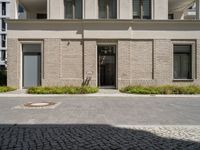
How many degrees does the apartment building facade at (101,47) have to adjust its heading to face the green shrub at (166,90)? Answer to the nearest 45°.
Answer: approximately 45° to its left

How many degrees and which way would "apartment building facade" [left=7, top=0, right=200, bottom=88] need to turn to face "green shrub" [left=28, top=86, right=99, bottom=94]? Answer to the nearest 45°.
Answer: approximately 45° to its right

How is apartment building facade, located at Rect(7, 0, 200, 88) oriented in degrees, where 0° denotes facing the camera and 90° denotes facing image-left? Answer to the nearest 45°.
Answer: approximately 0°
